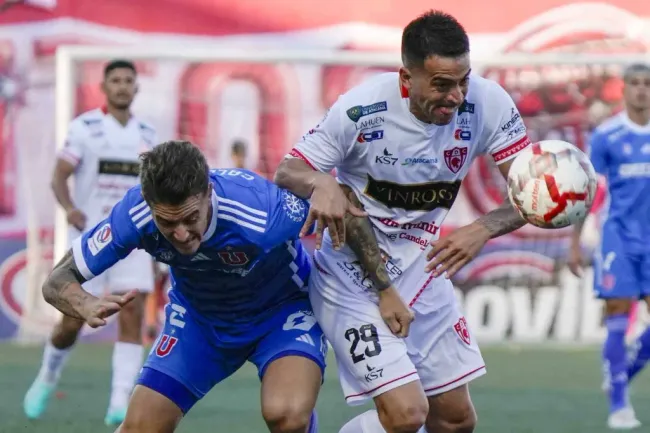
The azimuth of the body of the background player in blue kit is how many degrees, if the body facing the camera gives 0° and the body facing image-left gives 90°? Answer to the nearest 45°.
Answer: approximately 0°

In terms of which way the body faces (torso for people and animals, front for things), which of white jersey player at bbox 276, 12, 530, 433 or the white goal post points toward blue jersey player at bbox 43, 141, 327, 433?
the white goal post

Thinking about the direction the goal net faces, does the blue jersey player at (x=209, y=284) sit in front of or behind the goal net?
in front

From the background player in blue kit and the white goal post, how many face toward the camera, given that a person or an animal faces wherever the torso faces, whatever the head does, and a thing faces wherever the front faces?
2

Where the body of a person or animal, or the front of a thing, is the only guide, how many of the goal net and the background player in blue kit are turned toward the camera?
2

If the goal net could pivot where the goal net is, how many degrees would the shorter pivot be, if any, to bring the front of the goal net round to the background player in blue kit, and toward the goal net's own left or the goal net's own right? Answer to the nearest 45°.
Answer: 0° — it already faces them

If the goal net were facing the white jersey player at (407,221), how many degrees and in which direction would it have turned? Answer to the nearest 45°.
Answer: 0° — it already faces them

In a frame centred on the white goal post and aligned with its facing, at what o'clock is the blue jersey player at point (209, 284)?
The blue jersey player is roughly at 12 o'clock from the white goal post.
